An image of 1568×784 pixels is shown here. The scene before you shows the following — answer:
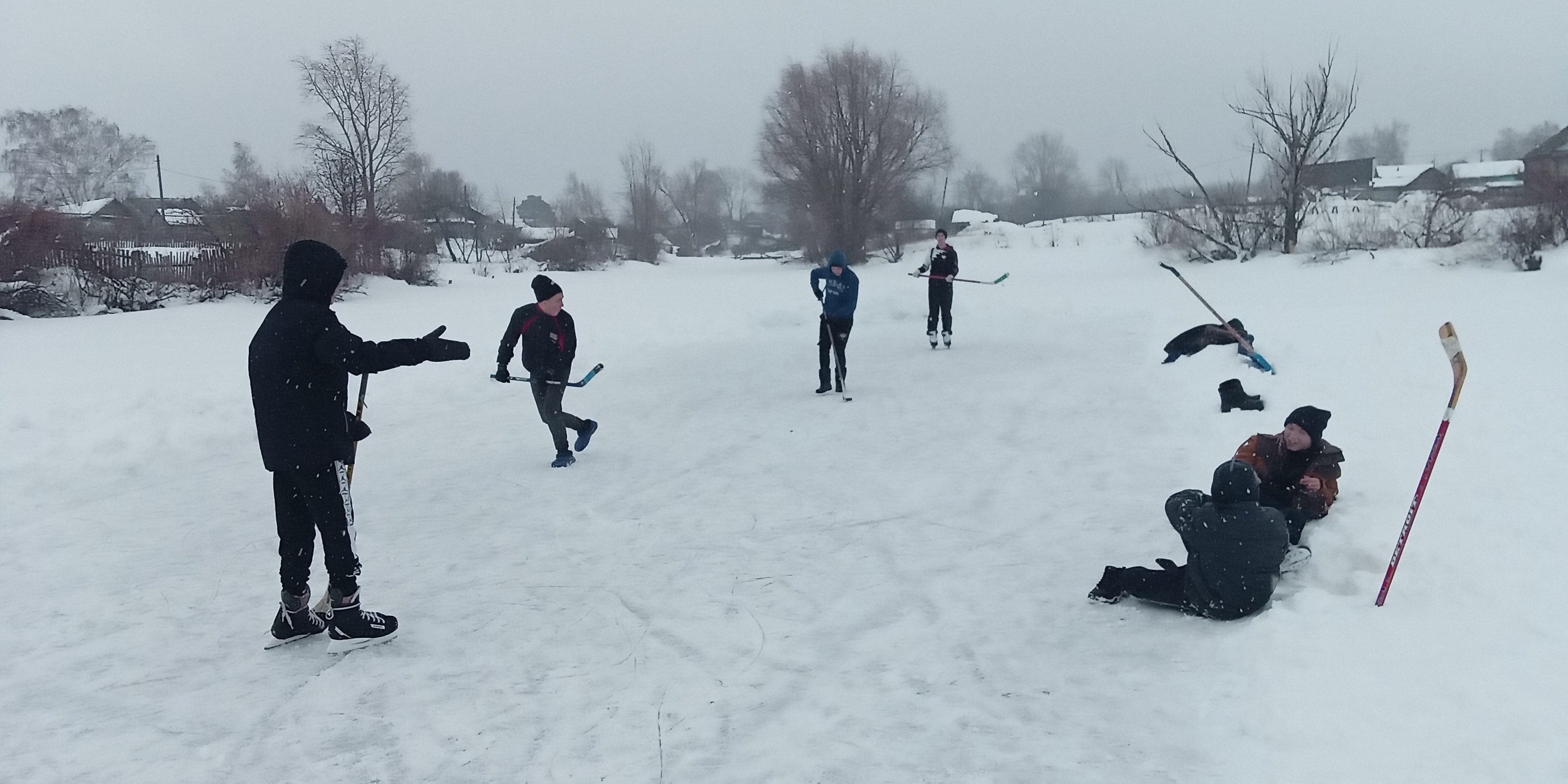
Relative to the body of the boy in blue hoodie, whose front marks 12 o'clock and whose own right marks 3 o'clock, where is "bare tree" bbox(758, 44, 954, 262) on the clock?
The bare tree is roughly at 6 o'clock from the boy in blue hoodie.

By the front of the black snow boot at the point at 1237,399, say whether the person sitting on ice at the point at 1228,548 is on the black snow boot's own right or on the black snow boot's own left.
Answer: on the black snow boot's own right

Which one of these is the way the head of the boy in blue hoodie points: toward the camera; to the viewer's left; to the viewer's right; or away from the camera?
toward the camera

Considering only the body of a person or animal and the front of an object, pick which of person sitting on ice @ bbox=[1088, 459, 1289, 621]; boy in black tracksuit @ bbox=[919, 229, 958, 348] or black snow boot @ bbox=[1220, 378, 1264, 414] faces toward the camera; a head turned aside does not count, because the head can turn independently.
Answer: the boy in black tracksuit

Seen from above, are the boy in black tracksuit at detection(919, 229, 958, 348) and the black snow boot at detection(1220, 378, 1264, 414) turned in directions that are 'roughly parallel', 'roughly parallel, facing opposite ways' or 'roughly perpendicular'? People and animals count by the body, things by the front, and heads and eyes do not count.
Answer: roughly perpendicular

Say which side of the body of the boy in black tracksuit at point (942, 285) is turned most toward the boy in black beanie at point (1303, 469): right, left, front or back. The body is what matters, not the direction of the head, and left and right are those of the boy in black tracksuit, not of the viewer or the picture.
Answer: front

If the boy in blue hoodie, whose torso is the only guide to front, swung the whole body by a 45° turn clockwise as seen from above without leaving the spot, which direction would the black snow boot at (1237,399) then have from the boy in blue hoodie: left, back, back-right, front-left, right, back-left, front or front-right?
left

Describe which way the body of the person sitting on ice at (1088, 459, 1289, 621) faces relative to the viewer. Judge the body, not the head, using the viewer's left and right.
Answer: facing away from the viewer and to the left of the viewer

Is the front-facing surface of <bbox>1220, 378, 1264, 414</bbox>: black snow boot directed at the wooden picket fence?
no

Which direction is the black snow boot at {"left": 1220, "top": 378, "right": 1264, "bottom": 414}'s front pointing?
to the viewer's right

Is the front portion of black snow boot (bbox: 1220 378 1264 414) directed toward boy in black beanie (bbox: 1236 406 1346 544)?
no

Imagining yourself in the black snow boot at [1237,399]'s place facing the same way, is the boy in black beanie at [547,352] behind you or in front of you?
behind

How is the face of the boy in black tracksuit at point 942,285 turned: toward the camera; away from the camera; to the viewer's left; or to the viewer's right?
toward the camera

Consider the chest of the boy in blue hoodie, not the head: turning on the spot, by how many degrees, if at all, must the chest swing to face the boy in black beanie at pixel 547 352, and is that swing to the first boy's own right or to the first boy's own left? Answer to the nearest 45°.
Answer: approximately 45° to the first boy's own right

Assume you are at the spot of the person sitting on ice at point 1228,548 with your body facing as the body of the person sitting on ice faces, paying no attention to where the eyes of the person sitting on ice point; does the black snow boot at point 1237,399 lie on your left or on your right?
on your right

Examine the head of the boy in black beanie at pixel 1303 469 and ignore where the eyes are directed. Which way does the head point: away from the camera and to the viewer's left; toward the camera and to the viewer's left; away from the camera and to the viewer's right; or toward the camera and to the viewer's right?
toward the camera and to the viewer's left

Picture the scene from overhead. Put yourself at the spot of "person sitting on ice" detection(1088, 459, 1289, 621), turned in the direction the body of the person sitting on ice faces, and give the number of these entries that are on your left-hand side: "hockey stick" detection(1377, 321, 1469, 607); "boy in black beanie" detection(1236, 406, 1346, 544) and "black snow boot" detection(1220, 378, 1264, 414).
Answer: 0

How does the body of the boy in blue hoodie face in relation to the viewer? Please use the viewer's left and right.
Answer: facing the viewer

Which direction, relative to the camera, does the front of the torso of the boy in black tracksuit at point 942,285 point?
toward the camera

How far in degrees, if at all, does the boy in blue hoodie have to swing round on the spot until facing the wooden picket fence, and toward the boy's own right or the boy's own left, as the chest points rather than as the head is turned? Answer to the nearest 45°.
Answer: approximately 135° to the boy's own right

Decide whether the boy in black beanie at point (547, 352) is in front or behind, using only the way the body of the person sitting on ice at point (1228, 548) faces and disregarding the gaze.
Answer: in front

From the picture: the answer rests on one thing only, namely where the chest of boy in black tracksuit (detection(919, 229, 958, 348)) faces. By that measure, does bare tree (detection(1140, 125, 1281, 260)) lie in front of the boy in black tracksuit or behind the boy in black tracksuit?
behind
